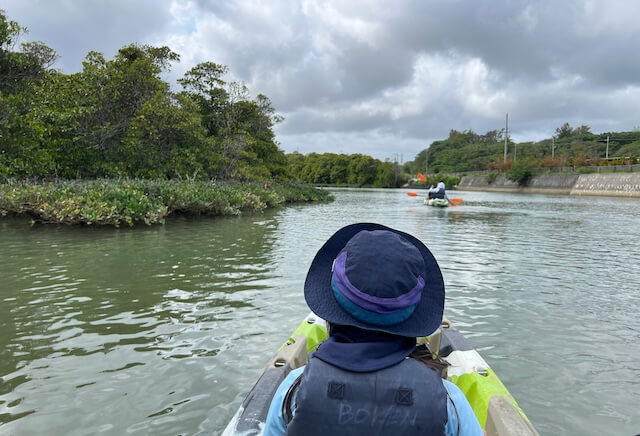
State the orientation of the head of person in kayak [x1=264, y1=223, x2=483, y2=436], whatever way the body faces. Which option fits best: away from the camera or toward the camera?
away from the camera

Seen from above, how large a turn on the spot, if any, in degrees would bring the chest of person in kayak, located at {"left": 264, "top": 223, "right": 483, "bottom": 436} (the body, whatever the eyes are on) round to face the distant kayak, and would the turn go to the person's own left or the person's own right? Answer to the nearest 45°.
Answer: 0° — they already face it

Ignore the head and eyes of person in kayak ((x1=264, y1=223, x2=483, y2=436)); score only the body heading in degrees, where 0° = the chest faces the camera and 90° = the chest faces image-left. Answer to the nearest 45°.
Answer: approximately 180°
